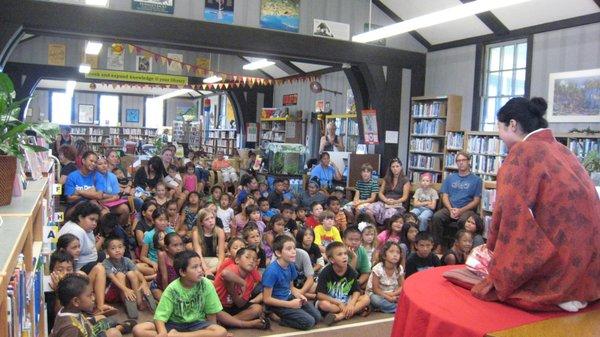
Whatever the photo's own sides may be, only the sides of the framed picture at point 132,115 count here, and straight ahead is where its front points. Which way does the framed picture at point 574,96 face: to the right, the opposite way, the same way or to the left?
to the right

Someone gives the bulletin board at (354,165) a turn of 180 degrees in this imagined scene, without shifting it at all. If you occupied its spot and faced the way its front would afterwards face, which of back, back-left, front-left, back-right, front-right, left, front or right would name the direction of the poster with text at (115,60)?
front-left

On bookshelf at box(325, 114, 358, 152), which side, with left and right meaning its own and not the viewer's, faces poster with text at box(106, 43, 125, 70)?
right

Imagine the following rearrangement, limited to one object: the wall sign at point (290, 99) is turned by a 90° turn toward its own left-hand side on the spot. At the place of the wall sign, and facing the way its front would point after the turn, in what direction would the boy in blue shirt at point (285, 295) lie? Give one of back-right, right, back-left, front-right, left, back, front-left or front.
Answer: right

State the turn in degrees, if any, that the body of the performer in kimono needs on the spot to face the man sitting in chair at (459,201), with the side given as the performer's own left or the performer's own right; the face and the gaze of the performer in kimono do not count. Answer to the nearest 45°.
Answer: approximately 45° to the performer's own right

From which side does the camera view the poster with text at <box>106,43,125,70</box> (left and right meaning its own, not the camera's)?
front

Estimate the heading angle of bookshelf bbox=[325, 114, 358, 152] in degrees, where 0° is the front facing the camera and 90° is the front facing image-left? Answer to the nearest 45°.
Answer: approximately 0°

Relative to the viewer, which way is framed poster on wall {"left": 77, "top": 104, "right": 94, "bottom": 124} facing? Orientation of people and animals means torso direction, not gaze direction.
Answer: toward the camera

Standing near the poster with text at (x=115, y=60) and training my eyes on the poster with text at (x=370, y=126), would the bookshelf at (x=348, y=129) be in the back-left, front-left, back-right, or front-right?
front-left

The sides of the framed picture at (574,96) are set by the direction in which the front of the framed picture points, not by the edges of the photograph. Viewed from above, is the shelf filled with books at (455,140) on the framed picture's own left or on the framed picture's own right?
on the framed picture's own right

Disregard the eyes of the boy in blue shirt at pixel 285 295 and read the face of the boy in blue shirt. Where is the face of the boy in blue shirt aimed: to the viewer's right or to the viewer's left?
to the viewer's right

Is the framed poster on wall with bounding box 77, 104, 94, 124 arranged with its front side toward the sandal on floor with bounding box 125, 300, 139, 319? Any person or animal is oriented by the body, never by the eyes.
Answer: yes

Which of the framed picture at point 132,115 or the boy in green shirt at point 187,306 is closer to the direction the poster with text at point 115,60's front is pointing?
the boy in green shirt

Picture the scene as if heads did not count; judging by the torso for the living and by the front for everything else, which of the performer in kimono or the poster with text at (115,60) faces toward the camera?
the poster with text

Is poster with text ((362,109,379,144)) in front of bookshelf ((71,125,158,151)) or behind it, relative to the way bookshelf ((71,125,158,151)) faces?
in front

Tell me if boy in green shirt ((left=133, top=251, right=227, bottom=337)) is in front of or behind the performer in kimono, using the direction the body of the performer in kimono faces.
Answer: in front

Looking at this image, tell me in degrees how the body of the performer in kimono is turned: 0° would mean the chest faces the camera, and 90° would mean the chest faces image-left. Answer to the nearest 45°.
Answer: approximately 135°
